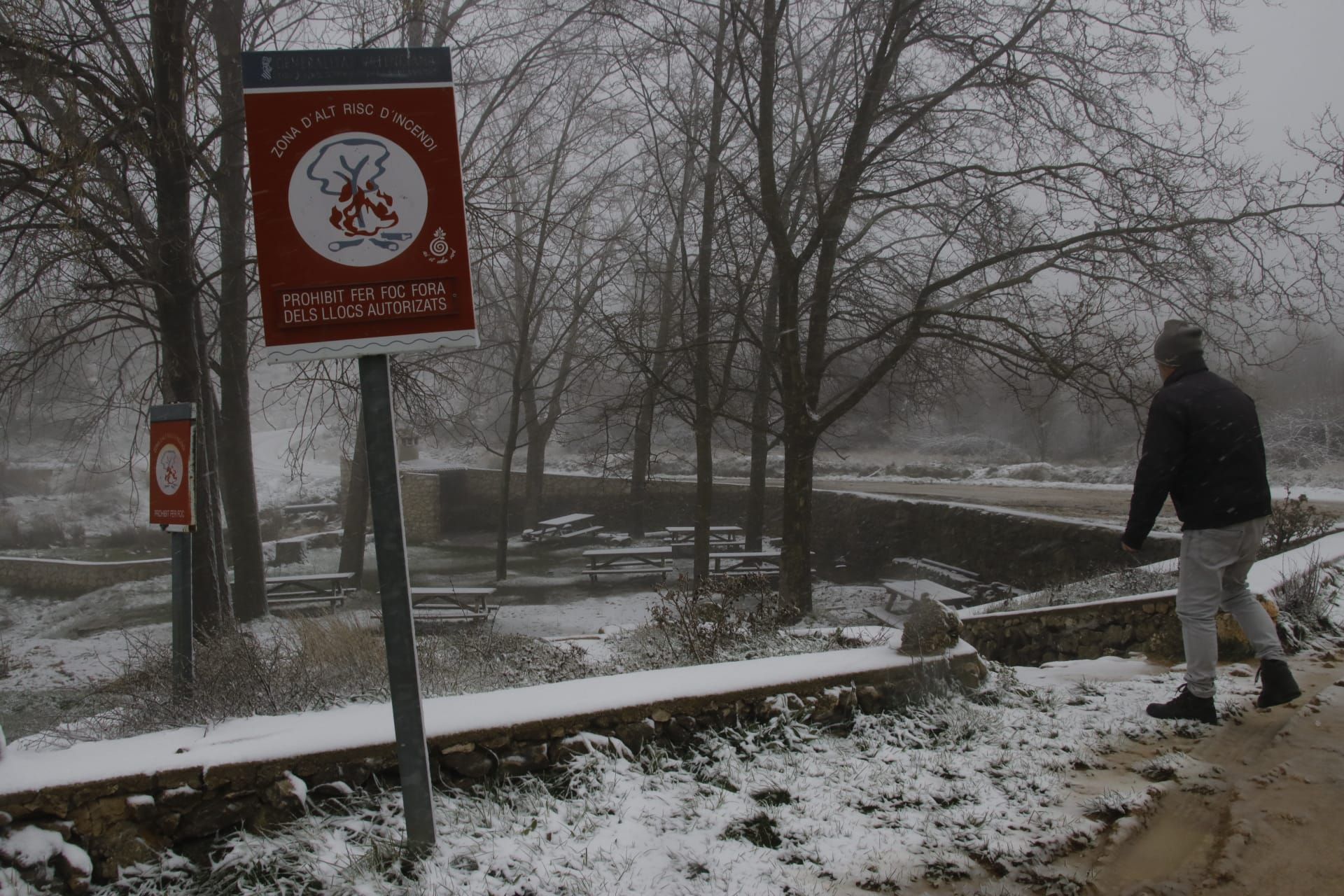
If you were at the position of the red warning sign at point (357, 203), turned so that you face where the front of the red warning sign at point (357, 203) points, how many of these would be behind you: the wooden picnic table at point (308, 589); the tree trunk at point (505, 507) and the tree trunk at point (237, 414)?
3

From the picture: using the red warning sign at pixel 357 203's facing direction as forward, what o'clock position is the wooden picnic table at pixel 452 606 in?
The wooden picnic table is roughly at 6 o'clock from the red warning sign.

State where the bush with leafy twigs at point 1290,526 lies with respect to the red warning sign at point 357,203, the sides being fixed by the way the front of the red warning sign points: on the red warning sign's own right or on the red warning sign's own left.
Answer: on the red warning sign's own left

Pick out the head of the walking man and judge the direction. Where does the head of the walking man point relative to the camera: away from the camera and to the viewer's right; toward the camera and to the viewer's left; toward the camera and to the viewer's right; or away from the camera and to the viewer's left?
away from the camera and to the viewer's left

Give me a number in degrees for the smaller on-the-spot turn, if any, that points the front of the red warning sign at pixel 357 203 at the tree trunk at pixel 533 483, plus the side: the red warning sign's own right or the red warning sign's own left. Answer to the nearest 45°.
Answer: approximately 180°

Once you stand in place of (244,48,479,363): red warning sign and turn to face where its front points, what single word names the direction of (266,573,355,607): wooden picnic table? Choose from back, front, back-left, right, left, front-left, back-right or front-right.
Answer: back

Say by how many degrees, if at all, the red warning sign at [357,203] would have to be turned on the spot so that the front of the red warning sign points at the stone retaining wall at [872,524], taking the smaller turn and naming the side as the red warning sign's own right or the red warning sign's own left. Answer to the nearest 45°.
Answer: approximately 135° to the red warning sign's own left

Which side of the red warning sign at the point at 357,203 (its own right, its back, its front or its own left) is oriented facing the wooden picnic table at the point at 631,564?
back

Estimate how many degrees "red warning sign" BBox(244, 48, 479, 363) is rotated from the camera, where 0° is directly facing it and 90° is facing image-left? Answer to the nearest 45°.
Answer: approximately 0°
